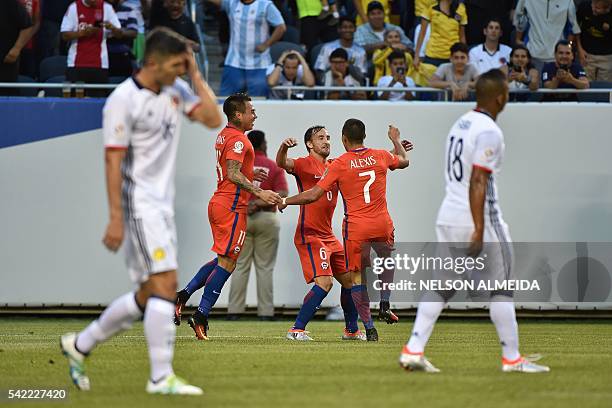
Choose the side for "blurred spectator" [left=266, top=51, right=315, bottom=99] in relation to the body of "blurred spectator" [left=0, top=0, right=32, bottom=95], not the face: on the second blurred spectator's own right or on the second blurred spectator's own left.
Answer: on the second blurred spectator's own left

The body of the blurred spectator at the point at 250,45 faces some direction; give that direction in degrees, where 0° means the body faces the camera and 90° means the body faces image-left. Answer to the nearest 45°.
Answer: approximately 0°

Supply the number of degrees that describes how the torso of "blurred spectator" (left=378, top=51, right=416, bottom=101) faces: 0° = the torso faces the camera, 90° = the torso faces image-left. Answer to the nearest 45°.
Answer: approximately 0°

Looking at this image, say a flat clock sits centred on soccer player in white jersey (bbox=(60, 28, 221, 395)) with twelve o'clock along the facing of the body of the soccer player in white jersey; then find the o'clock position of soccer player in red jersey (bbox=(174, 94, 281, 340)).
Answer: The soccer player in red jersey is roughly at 8 o'clock from the soccer player in white jersey.

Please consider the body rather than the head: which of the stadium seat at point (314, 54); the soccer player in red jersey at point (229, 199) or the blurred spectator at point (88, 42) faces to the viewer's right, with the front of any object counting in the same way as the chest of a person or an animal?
the soccer player in red jersey

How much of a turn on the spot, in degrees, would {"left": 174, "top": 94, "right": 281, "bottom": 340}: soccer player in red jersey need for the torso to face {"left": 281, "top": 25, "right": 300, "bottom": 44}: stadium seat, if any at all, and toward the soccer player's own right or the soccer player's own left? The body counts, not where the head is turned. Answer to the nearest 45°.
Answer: approximately 90° to the soccer player's own left

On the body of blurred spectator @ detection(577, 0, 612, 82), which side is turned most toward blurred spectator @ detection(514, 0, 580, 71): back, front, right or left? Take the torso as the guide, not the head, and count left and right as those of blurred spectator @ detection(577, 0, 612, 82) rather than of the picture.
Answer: right

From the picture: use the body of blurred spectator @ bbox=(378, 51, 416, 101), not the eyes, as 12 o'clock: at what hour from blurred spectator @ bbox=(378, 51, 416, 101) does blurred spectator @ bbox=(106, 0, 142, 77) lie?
blurred spectator @ bbox=(106, 0, 142, 77) is roughly at 3 o'clock from blurred spectator @ bbox=(378, 51, 416, 101).
